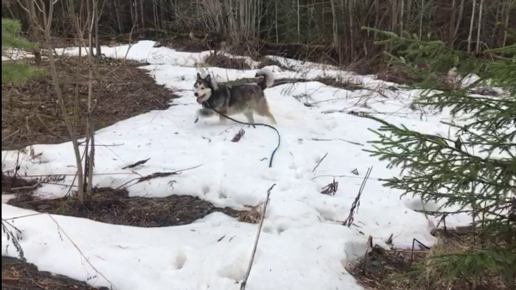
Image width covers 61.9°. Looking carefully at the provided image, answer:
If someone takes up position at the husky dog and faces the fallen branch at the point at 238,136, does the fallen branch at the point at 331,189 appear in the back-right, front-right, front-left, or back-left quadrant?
front-left

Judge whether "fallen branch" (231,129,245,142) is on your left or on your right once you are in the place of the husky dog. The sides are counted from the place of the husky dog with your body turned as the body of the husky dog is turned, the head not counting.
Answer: on your left

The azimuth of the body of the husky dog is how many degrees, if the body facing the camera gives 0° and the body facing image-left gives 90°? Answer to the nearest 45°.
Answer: approximately 90°

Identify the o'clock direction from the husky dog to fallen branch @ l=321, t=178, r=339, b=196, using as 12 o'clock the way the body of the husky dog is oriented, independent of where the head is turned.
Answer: The fallen branch is roughly at 8 o'clock from the husky dog.

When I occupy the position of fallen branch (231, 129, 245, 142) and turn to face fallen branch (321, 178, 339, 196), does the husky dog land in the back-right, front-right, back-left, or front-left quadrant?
back-left

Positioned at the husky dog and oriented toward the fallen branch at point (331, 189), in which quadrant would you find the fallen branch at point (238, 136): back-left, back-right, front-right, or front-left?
front-right
